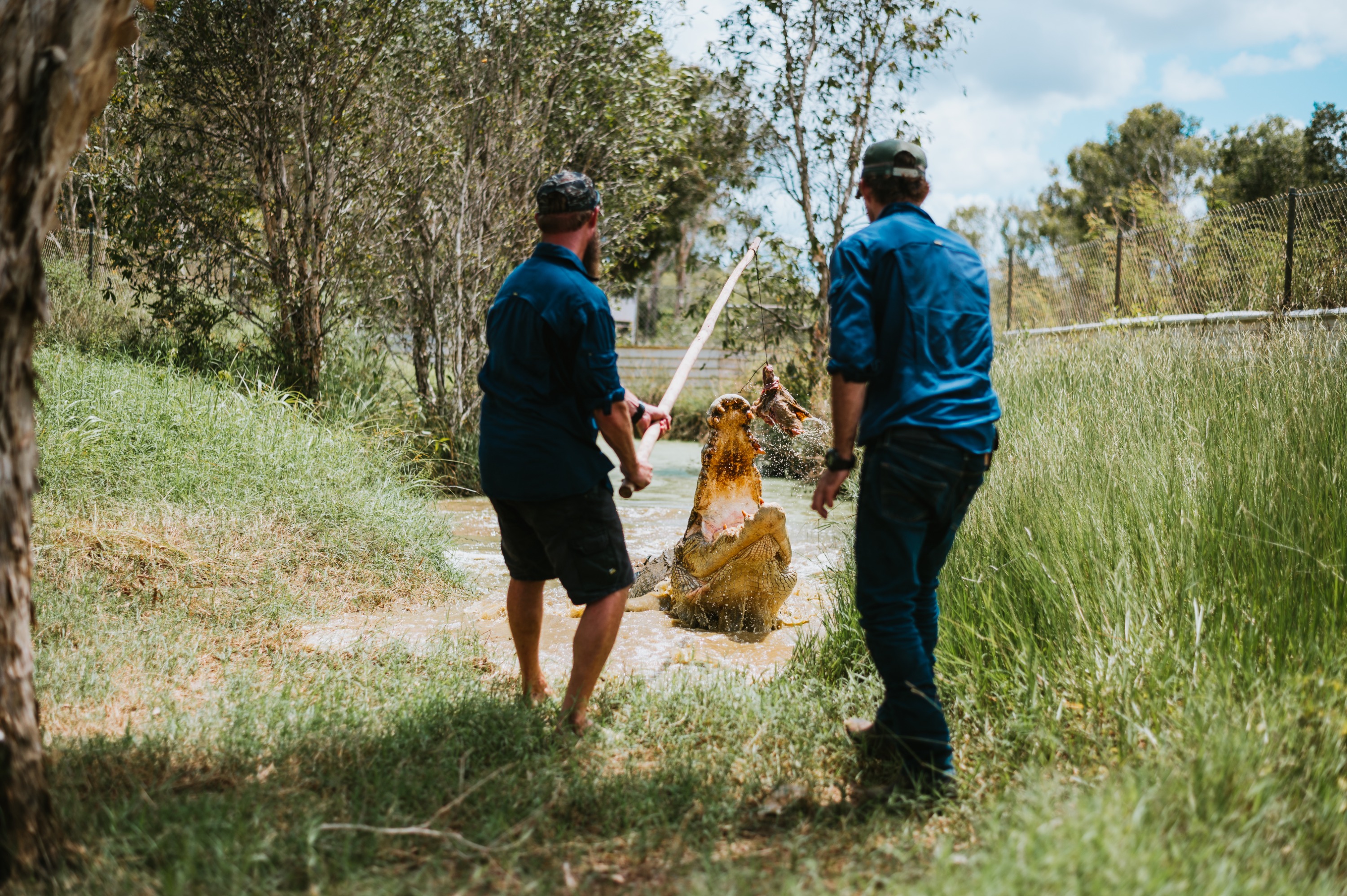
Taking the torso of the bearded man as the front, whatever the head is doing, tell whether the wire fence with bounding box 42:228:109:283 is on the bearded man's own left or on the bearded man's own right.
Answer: on the bearded man's own left

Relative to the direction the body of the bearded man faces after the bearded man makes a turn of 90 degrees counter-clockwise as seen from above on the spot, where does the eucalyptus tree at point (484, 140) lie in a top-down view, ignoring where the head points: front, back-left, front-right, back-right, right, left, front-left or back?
front-right

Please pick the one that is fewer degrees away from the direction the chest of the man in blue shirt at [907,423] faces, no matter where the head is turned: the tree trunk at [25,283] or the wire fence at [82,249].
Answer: the wire fence

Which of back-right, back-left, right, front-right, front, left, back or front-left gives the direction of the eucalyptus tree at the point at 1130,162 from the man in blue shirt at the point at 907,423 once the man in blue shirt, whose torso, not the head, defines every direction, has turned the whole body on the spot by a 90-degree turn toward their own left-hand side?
back-right

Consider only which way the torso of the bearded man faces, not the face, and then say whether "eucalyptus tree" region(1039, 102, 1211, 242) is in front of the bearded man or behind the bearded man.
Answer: in front

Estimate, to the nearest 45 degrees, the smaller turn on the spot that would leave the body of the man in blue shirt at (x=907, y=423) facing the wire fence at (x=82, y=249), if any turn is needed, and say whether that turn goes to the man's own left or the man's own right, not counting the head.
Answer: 0° — they already face it

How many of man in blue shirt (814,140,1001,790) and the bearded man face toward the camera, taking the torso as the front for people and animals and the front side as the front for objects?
0

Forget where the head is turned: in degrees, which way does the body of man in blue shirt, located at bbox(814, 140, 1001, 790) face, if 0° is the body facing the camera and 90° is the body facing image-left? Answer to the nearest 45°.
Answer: approximately 135°

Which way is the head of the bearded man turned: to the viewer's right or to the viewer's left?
to the viewer's right

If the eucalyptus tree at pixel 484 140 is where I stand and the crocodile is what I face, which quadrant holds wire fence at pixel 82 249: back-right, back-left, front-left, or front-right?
back-right

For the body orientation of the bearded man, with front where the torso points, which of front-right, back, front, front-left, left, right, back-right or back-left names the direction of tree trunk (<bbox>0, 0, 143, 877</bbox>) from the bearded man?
back

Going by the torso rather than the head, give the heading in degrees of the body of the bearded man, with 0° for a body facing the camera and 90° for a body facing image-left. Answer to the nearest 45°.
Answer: approximately 225°
